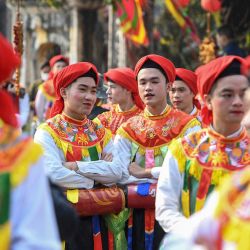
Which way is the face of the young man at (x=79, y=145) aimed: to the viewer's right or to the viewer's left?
to the viewer's right

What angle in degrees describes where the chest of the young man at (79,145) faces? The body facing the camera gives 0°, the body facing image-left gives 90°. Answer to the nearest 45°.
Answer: approximately 315°

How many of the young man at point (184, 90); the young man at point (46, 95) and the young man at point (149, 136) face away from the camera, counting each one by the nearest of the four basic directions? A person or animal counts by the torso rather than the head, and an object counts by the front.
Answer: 0

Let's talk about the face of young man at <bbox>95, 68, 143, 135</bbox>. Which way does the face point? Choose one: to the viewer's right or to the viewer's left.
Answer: to the viewer's left

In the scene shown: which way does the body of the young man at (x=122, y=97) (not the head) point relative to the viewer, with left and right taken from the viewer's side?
facing the viewer and to the left of the viewer

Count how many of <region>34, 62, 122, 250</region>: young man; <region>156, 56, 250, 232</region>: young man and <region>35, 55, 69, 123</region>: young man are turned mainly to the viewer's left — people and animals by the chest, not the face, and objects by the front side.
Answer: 0

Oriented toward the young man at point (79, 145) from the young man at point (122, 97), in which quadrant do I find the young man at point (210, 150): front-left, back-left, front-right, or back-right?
front-left

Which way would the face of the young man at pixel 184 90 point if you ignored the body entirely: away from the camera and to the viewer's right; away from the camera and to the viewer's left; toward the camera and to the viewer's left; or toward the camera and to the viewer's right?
toward the camera and to the viewer's left

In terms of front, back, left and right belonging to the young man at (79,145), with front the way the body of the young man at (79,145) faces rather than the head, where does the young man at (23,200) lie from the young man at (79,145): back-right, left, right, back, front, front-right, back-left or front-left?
front-right

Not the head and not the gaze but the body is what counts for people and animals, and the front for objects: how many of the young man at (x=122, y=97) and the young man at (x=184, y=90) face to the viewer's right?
0

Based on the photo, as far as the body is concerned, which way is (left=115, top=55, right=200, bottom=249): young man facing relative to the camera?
toward the camera

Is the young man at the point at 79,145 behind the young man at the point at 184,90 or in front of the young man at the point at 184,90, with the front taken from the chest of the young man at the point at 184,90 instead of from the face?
in front
